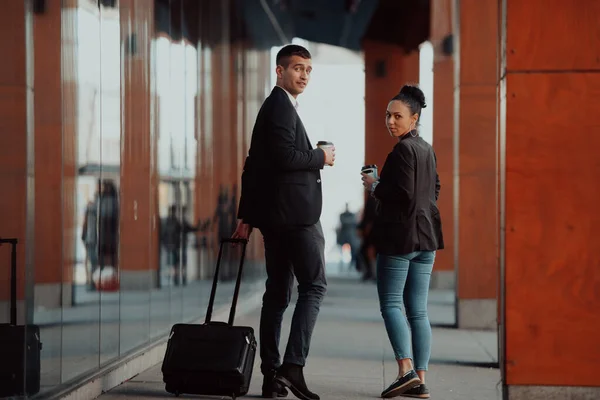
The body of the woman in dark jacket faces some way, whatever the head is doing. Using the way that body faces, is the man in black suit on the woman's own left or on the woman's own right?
on the woman's own left

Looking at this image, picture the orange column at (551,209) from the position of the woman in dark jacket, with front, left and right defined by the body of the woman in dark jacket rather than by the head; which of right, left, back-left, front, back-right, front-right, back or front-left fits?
back

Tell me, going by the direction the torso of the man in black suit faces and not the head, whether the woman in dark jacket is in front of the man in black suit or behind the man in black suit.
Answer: in front

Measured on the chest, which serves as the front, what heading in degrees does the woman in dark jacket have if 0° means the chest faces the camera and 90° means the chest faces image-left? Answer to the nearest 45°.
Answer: approximately 135°
